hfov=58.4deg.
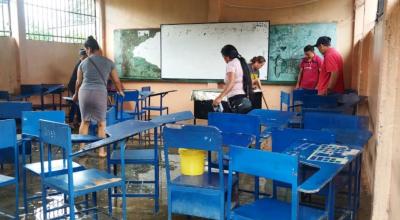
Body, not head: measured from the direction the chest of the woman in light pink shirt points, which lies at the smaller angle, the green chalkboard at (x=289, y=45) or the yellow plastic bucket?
the yellow plastic bucket

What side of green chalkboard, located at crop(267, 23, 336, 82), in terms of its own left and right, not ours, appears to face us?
front

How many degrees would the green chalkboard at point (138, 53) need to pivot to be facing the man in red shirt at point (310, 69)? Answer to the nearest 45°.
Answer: approximately 45° to its left

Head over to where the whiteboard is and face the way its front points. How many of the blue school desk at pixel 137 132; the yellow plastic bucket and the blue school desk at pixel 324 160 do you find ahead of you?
3

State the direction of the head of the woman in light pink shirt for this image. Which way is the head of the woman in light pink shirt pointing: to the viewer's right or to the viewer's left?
to the viewer's left

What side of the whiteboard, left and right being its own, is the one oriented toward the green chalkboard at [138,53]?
right

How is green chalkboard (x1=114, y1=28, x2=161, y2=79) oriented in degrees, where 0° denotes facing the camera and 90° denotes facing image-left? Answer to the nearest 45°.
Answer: approximately 0°

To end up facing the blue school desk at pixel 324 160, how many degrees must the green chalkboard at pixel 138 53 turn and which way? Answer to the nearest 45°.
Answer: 0° — it already faces it

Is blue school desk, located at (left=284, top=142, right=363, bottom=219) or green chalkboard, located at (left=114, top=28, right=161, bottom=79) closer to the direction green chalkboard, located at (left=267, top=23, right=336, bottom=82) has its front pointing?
the blue school desk

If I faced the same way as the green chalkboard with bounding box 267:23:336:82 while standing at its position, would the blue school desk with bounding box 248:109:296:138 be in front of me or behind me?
in front

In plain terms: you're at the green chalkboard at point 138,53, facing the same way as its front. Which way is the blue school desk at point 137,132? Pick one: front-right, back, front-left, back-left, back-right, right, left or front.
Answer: front

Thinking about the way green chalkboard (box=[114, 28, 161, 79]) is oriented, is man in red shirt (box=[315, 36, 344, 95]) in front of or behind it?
in front

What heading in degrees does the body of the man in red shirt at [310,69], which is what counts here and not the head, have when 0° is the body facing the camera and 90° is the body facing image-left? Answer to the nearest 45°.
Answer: approximately 45°

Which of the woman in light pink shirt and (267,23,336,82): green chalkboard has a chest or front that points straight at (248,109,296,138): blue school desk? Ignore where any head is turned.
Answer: the green chalkboard

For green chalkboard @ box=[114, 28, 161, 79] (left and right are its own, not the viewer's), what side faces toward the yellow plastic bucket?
front

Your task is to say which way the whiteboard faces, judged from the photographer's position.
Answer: facing the viewer

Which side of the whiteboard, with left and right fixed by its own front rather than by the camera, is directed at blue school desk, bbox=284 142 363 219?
front

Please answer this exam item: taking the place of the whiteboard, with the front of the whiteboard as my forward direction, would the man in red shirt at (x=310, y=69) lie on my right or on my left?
on my left
